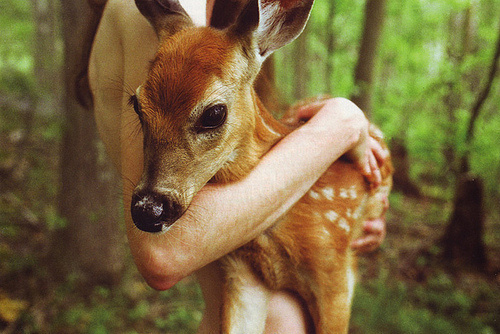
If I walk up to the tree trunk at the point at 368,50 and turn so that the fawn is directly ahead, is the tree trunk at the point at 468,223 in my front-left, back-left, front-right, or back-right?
front-left

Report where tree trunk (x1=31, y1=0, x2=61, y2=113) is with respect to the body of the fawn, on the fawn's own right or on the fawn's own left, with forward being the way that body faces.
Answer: on the fawn's own right

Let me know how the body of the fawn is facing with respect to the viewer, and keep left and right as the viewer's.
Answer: facing the viewer and to the left of the viewer

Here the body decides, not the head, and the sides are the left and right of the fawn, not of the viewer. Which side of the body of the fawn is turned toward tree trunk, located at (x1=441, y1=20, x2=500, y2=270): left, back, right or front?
back

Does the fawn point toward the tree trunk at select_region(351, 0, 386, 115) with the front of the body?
no

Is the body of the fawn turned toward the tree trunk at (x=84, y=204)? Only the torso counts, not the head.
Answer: no

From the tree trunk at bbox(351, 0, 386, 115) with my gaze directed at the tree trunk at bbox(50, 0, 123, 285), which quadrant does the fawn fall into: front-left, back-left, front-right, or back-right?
front-left
